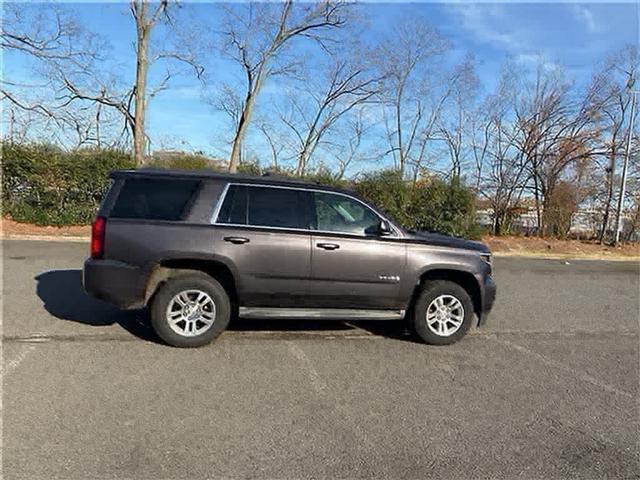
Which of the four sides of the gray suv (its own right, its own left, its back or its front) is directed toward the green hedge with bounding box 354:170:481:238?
left

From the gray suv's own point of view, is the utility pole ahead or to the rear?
ahead

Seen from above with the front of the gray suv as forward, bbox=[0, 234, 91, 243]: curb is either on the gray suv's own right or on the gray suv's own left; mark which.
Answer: on the gray suv's own left

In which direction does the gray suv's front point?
to the viewer's right

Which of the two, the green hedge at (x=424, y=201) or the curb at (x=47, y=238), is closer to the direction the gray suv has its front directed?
the green hedge

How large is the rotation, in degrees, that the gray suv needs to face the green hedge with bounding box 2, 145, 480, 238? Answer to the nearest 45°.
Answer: approximately 135° to its left
